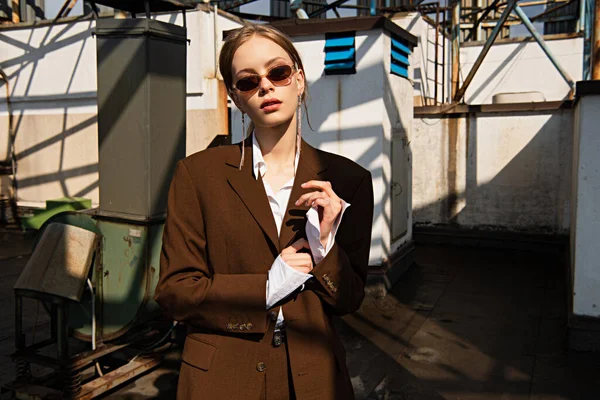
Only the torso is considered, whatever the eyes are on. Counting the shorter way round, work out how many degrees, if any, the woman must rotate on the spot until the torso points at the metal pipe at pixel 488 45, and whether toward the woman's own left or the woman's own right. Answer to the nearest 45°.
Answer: approximately 135° to the woman's own left

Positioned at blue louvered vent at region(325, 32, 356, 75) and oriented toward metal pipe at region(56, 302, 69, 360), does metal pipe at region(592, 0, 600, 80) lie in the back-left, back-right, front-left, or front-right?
back-left

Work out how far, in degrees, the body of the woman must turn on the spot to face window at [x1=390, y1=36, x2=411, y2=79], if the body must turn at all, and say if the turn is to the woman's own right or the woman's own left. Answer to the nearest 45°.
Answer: approximately 180°

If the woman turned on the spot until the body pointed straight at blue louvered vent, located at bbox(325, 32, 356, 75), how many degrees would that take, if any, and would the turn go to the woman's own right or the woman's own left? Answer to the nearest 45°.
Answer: approximately 180°

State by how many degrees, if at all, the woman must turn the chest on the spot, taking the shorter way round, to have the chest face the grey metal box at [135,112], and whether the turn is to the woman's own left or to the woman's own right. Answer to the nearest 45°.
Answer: approximately 180°

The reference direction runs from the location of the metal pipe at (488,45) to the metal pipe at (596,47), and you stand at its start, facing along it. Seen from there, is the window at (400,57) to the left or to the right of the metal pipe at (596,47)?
right

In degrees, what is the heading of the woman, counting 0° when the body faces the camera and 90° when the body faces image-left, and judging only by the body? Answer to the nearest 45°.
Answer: approximately 0°

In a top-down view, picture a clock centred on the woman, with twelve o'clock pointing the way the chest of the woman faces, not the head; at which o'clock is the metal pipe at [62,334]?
The metal pipe is roughly at 5 o'clock from the woman.

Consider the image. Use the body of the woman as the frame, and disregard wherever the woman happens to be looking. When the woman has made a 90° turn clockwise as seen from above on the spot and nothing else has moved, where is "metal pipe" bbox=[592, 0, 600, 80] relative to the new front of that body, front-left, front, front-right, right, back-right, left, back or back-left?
back-right

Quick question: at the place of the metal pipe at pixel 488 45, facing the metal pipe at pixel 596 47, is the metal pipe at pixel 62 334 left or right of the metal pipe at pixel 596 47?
right
